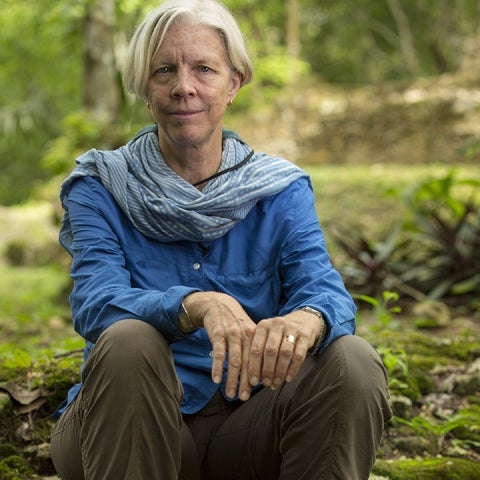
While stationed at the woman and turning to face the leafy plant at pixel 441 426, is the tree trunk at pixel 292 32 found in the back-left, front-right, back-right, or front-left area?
front-left

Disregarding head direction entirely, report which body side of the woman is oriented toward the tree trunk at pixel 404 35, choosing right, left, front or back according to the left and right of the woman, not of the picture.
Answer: back

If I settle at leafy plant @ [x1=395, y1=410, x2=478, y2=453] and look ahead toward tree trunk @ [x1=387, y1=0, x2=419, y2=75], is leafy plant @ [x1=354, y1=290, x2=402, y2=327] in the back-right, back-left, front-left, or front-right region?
front-left

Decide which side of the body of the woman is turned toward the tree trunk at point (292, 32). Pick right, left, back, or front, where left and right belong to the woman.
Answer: back

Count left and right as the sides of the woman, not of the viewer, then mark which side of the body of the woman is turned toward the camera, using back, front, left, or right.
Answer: front

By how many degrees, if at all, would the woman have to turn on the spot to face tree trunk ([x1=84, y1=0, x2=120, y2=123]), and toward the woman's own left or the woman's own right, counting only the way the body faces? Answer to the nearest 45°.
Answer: approximately 180°

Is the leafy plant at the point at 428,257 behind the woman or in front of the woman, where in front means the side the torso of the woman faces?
behind

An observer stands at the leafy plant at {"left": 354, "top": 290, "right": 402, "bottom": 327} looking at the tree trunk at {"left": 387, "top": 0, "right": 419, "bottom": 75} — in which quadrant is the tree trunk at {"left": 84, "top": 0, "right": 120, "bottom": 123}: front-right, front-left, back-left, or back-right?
front-left

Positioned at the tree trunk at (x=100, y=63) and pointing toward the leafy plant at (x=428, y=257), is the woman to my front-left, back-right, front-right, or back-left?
front-right
